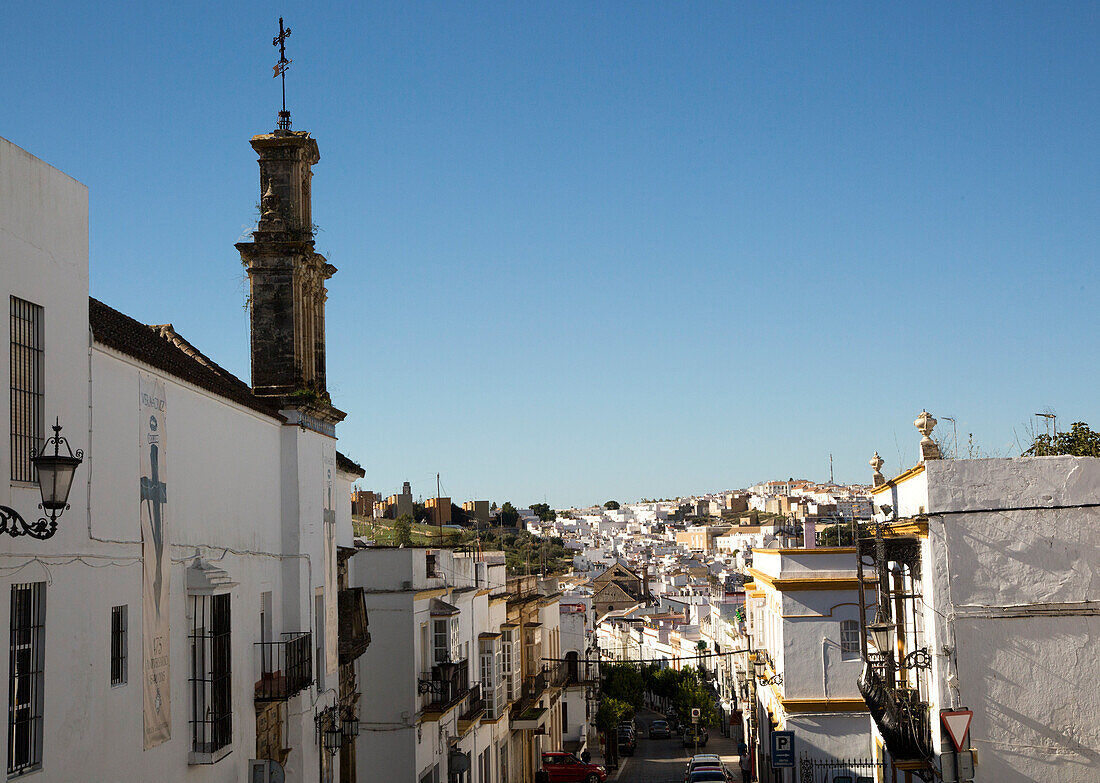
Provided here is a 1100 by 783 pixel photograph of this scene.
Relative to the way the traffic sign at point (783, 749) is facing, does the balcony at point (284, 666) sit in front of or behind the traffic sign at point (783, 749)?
in front

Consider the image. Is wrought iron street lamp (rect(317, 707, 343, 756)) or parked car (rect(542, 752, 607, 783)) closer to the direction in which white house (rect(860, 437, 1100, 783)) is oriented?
the wrought iron street lamp

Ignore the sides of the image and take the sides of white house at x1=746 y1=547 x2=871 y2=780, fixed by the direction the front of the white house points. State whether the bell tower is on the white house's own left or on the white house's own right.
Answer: on the white house's own left

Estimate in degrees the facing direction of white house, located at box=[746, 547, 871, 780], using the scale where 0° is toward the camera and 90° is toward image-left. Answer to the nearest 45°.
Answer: approximately 90°

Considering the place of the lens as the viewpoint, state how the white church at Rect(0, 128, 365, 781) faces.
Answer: facing the viewer and to the right of the viewer

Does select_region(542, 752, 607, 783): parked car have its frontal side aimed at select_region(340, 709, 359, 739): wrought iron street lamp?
no

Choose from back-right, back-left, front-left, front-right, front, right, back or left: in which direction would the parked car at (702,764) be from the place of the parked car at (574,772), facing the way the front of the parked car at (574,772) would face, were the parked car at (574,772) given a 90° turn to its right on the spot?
front-left

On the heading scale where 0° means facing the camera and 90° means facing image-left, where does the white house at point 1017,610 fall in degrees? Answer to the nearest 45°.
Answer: approximately 90°

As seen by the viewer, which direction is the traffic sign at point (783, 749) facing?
toward the camera

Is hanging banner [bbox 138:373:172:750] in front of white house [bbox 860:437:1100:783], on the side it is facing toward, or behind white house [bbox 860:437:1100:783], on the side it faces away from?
in front

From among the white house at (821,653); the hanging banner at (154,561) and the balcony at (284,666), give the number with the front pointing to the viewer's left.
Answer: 1

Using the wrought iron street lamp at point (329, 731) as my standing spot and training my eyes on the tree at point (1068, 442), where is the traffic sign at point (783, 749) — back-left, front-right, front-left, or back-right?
front-left

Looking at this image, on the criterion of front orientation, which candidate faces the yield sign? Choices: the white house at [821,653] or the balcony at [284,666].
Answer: the balcony
